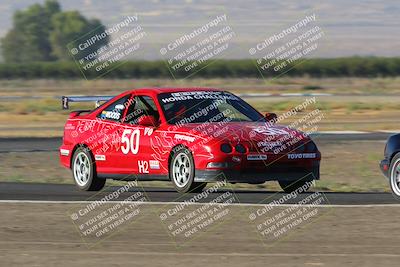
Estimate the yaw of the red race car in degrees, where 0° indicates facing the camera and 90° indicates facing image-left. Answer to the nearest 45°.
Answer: approximately 315°
